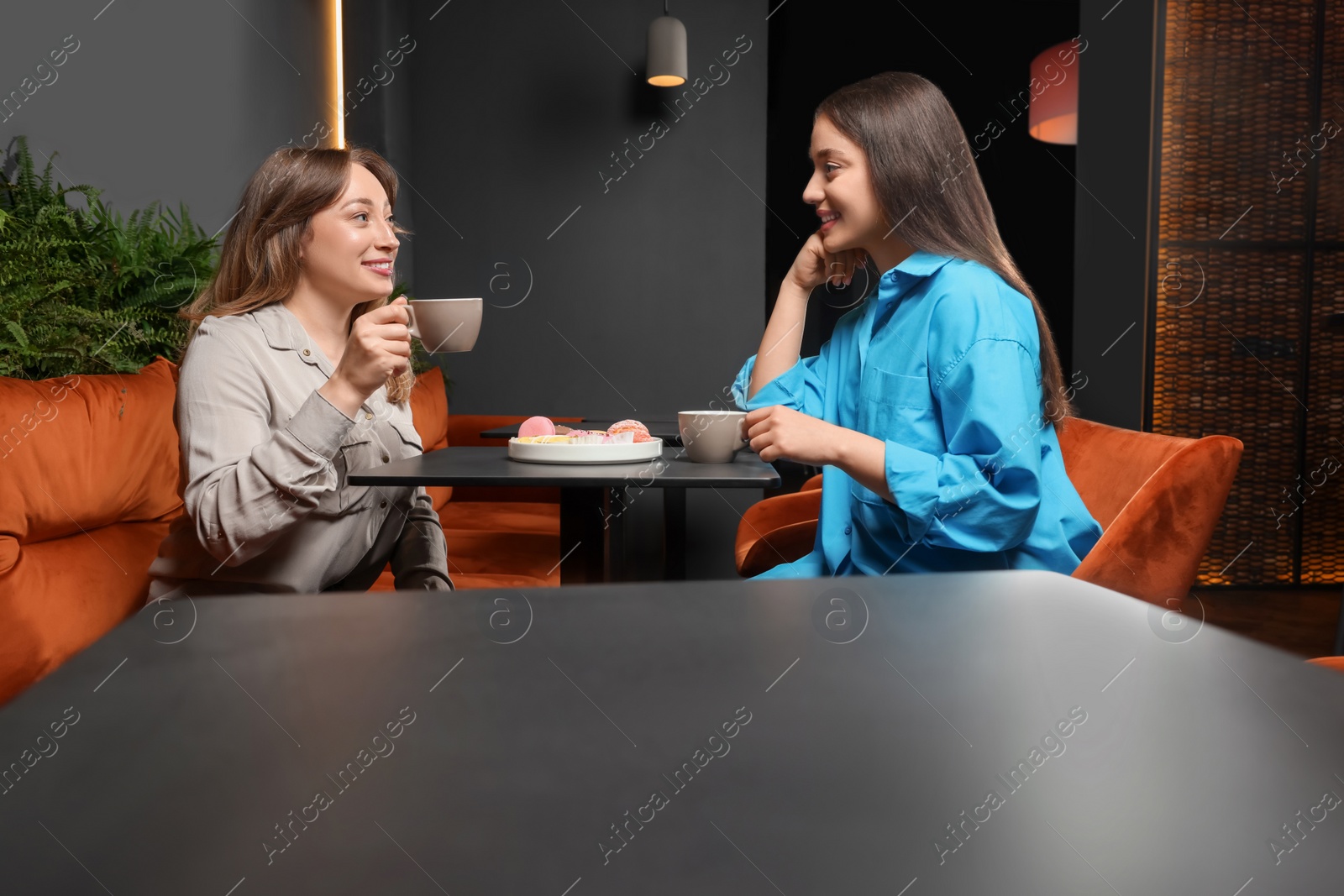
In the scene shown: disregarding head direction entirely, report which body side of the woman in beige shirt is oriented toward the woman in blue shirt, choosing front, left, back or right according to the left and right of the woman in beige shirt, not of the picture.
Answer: front

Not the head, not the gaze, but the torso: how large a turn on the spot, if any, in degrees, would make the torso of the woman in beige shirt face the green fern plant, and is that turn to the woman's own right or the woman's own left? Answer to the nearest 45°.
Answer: approximately 180°

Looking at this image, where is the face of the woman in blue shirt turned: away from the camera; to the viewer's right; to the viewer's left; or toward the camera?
to the viewer's left

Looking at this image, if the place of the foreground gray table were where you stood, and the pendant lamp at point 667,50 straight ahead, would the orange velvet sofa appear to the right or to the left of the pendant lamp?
left

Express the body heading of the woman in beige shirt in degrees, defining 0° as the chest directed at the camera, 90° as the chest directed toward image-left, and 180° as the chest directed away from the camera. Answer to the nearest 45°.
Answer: approximately 315°
